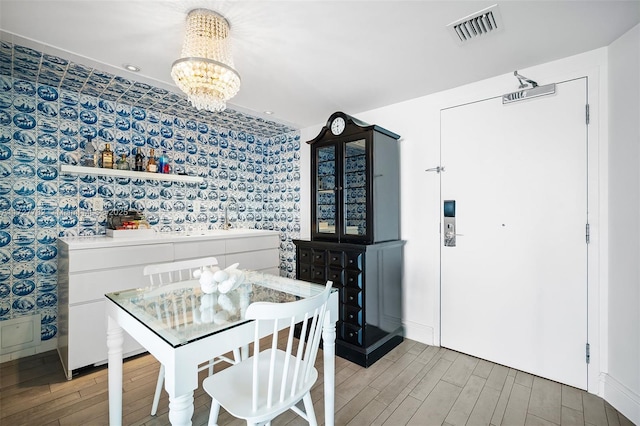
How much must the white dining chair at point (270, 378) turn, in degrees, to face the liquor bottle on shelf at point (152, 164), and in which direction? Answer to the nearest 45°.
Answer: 0° — it already faces it

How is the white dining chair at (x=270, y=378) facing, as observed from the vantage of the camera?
facing away from the viewer and to the left of the viewer

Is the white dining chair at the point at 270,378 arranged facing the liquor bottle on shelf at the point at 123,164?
yes

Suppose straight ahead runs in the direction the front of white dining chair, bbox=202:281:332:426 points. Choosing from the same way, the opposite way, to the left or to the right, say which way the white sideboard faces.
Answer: the opposite way

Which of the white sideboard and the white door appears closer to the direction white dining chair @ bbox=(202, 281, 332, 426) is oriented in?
the white sideboard

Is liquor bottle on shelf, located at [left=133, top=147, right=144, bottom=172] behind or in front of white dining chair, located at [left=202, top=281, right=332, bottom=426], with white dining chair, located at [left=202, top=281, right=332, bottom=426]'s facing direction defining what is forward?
in front
